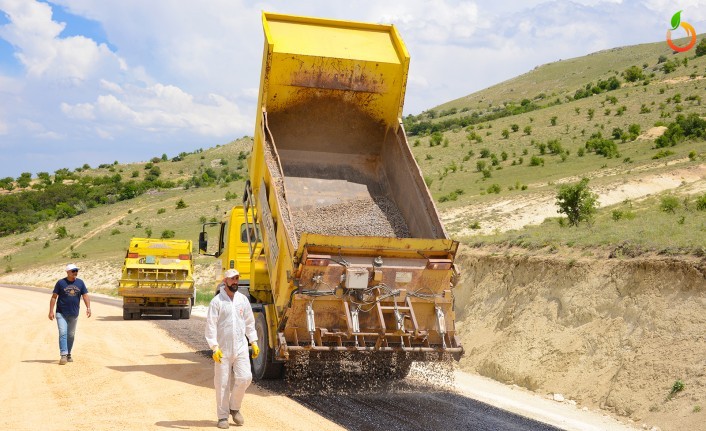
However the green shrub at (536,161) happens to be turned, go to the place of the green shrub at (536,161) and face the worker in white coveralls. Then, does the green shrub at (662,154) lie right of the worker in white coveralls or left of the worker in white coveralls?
left

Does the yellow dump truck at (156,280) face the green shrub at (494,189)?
no

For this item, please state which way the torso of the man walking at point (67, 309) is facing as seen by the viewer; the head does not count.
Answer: toward the camera

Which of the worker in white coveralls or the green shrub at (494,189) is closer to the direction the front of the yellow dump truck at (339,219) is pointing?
the green shrub

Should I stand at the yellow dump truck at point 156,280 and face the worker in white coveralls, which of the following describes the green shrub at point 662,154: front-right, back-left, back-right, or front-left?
back-left

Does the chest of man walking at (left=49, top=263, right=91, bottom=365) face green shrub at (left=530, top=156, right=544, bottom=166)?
no

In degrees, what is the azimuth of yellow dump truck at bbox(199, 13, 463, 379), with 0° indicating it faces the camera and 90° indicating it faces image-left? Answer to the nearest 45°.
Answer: approximately 135°

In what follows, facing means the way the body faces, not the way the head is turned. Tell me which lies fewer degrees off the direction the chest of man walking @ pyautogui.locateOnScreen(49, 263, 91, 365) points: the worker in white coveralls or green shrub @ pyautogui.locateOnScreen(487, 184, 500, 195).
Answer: the worker in white coveralls
